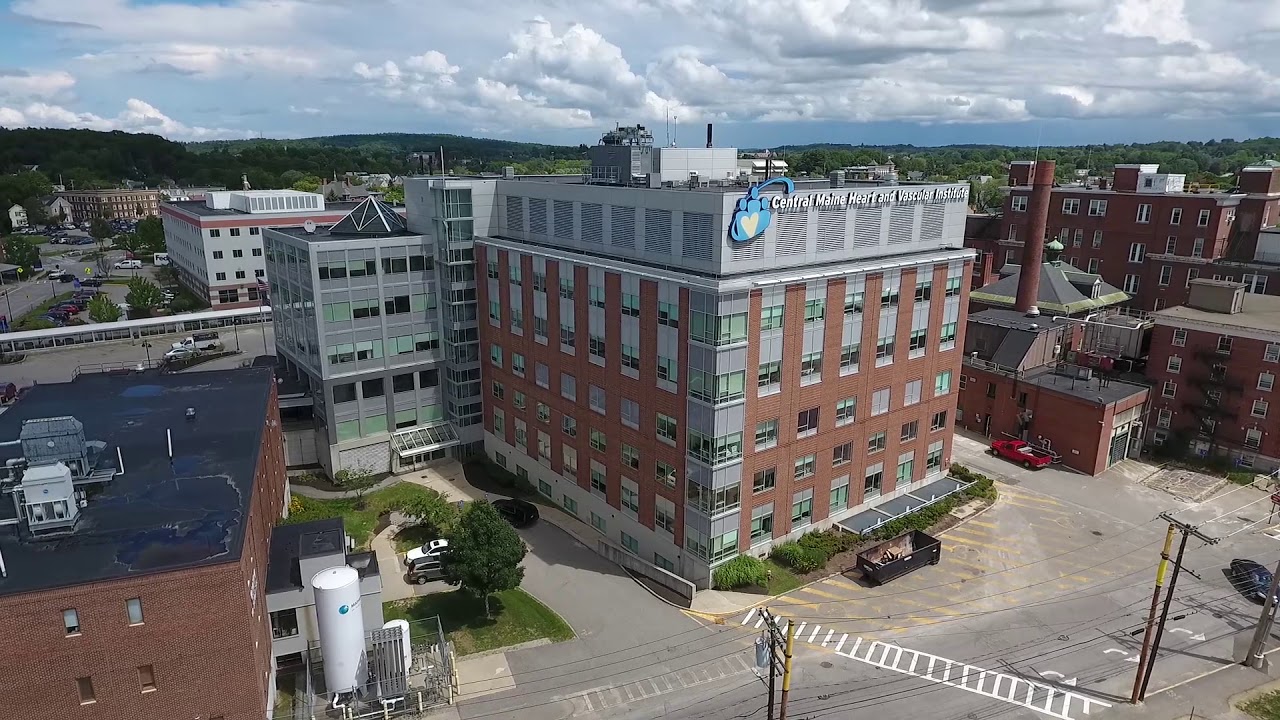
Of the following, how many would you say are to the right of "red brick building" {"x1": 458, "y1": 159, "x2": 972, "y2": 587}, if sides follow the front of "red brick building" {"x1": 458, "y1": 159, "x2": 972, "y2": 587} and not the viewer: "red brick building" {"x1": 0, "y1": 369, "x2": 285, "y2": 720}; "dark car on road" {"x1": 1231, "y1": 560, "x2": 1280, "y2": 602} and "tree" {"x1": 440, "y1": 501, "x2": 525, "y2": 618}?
2

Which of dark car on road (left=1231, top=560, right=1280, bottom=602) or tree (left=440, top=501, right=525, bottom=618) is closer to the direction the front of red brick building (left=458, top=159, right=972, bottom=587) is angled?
the dark car on road

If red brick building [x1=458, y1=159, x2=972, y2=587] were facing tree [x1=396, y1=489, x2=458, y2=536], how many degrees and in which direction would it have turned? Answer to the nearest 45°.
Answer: approximately 135° to its right

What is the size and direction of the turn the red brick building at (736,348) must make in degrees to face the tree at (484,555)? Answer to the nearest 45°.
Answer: approximately 90° to its right

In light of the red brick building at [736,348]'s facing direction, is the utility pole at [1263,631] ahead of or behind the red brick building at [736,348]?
ahead

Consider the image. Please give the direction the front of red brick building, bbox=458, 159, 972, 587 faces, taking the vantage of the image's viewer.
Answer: facing the viewer and to the right of the viewer

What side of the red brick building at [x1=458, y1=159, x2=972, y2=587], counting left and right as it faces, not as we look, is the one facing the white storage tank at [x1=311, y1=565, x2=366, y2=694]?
right

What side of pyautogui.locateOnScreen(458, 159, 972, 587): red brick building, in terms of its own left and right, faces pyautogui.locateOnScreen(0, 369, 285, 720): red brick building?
right

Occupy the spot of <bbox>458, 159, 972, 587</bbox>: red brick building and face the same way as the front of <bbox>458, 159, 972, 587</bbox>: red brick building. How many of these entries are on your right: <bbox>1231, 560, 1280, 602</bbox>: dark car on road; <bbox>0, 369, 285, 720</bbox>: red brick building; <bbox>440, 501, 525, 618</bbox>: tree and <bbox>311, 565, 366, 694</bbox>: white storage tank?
3

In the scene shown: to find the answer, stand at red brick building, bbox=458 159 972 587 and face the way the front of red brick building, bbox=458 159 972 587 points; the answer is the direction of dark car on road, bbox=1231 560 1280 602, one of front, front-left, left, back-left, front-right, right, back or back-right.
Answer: front-left
